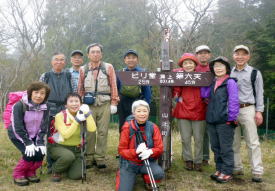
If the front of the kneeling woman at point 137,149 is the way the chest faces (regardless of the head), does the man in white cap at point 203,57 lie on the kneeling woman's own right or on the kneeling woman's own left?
on the kneeling woman's own left

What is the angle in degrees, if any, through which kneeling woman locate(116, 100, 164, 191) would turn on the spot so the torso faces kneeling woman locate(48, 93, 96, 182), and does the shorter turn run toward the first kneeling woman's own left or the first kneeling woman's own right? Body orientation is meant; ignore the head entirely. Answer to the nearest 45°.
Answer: approximately 90° to the first kneeling woman's own right

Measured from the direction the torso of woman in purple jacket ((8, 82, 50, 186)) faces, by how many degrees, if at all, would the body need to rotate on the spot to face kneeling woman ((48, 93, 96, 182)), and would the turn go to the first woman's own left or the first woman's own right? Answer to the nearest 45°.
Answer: approximately 45° to the first woman's own left

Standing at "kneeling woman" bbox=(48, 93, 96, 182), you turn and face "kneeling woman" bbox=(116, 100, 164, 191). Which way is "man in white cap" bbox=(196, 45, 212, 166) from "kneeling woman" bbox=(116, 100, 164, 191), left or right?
left

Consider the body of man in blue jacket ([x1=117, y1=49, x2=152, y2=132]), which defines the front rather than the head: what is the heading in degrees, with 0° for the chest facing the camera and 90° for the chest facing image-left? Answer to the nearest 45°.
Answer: approximately 0°

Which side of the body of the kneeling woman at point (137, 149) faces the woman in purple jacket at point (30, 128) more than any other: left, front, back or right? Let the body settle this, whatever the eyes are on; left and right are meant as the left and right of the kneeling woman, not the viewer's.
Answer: right
